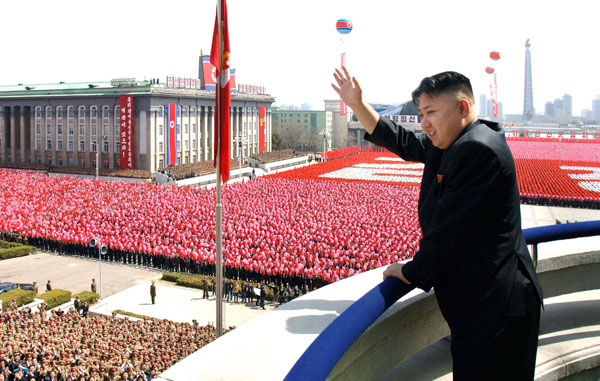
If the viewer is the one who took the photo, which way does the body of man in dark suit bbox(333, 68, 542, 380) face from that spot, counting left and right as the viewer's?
facing to the left of the viewer

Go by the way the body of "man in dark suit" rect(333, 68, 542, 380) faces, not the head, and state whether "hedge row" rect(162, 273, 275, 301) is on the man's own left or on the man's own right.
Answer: on the man's own right

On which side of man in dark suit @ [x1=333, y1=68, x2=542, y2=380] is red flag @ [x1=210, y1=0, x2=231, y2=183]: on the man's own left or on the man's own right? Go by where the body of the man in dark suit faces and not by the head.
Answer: on the man's own right

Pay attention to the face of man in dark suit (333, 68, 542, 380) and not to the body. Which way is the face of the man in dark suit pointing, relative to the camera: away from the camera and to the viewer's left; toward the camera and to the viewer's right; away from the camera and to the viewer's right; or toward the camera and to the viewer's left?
toward the camera and to the viewer's left

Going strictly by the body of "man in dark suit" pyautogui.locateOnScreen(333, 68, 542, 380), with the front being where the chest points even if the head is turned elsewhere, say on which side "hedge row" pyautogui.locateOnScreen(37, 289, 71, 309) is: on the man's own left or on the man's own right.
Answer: on the man's own right

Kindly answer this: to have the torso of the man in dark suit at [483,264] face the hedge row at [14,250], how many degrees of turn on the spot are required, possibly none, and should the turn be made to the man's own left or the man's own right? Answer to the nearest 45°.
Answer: approximately 45° to the man's own right

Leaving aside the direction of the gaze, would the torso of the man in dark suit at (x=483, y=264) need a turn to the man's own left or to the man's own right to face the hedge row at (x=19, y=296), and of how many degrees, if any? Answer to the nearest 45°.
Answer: approximately 45° to the man's own right
